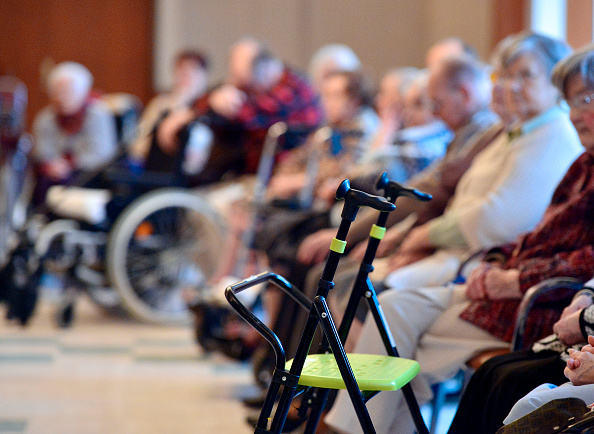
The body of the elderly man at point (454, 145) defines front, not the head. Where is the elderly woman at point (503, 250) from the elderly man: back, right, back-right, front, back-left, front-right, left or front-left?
left

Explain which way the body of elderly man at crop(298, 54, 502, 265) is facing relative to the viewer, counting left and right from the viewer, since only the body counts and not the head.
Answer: facing to the left of the viewer

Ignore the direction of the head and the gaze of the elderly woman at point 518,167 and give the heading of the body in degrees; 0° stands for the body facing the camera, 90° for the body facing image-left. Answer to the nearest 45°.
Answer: approximately 45°

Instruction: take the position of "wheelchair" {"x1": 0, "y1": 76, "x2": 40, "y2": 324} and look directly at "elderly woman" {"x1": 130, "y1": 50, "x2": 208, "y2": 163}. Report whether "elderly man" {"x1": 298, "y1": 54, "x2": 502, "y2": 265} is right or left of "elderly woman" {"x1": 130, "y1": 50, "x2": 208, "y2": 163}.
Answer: right

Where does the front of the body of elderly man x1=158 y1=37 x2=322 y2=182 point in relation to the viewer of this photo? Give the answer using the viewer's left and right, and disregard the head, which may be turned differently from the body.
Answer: facing the viewer and to the left of the viewer

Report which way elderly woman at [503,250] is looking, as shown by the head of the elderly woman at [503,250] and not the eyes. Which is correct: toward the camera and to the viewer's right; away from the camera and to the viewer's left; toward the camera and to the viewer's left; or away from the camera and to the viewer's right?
toward the camera and to the viewer's left

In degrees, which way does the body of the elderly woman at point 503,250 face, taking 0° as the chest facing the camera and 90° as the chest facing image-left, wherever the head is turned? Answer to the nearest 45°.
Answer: approximately 45°

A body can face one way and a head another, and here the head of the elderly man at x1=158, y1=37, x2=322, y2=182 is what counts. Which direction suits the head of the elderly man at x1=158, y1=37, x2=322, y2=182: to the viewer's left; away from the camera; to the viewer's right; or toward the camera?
to the viewer's left
